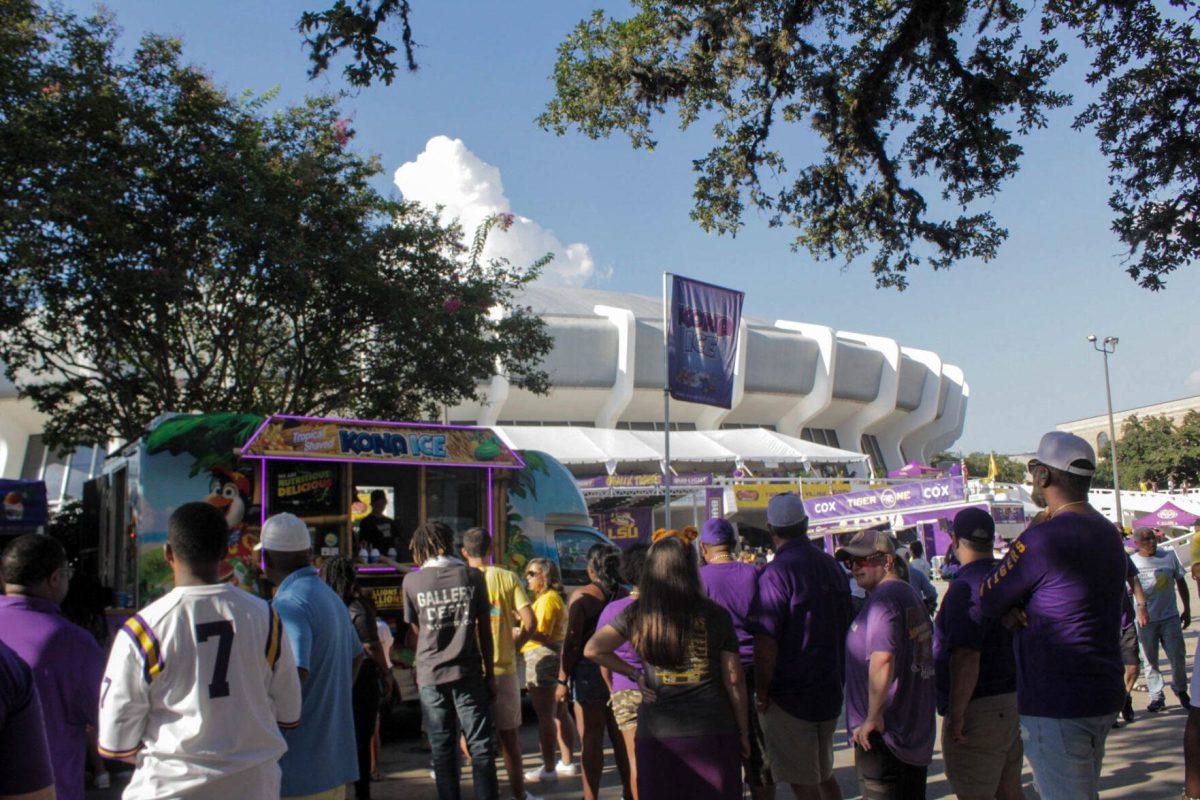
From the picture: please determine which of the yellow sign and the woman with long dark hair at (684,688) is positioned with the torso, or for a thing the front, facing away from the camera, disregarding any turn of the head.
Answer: the woman with long dark hair

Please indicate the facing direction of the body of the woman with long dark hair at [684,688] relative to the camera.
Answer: away from the camera

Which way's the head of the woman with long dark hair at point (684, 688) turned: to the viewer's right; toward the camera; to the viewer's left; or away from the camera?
away from the camera

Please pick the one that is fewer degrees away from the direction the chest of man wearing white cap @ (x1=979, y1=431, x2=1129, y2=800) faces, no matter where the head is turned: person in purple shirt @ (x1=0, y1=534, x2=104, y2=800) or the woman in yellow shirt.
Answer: the woman in yellow shirt

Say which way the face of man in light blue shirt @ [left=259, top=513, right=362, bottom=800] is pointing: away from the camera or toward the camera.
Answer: away from the camera

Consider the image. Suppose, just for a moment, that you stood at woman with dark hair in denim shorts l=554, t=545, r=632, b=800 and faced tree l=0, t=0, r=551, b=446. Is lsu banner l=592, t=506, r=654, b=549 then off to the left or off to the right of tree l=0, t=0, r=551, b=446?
right

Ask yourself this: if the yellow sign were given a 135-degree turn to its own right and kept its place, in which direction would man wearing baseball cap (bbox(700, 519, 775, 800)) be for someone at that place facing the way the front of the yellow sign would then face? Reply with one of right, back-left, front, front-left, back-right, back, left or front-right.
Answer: back-left

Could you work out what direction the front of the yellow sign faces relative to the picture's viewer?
facing the viewer

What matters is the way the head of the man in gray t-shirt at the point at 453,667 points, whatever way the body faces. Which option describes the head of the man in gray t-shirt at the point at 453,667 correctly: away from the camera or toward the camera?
away from the camera

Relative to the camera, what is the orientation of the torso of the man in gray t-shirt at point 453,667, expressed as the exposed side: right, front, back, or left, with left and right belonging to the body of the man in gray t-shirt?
back

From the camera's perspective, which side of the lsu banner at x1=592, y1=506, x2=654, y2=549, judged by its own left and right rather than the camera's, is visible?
front

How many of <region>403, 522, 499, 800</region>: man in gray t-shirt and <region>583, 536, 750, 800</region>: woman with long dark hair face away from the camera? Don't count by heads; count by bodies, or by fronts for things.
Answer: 2

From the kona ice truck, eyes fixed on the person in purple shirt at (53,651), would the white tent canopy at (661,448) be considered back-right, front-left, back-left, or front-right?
back-left

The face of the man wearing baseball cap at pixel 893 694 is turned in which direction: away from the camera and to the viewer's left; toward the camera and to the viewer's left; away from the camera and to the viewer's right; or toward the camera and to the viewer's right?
toward the camera and to the viewer's left

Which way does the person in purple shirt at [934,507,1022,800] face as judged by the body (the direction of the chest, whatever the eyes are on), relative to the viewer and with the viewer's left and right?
facing away from the viewer and to the left of the viewer

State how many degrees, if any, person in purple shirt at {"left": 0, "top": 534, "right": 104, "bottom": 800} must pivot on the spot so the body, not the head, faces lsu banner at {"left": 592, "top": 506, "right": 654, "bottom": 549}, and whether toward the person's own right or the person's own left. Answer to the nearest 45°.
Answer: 0° — they already face it

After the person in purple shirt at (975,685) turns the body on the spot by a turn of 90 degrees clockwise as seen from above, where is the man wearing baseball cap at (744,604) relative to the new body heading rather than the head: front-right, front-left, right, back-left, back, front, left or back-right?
back-left

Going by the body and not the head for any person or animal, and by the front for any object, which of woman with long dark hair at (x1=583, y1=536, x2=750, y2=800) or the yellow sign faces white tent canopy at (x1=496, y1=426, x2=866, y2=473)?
the woman with long dark hair

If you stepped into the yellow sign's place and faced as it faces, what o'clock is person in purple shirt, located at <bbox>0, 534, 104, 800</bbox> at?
The person in purple shirt is roughly at 12 o'clock from the yellow sign.

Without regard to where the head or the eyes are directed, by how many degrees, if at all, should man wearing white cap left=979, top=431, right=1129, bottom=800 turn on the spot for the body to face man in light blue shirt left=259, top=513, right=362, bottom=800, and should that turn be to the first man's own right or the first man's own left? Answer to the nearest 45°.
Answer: approximately 45° to the first man's own left
